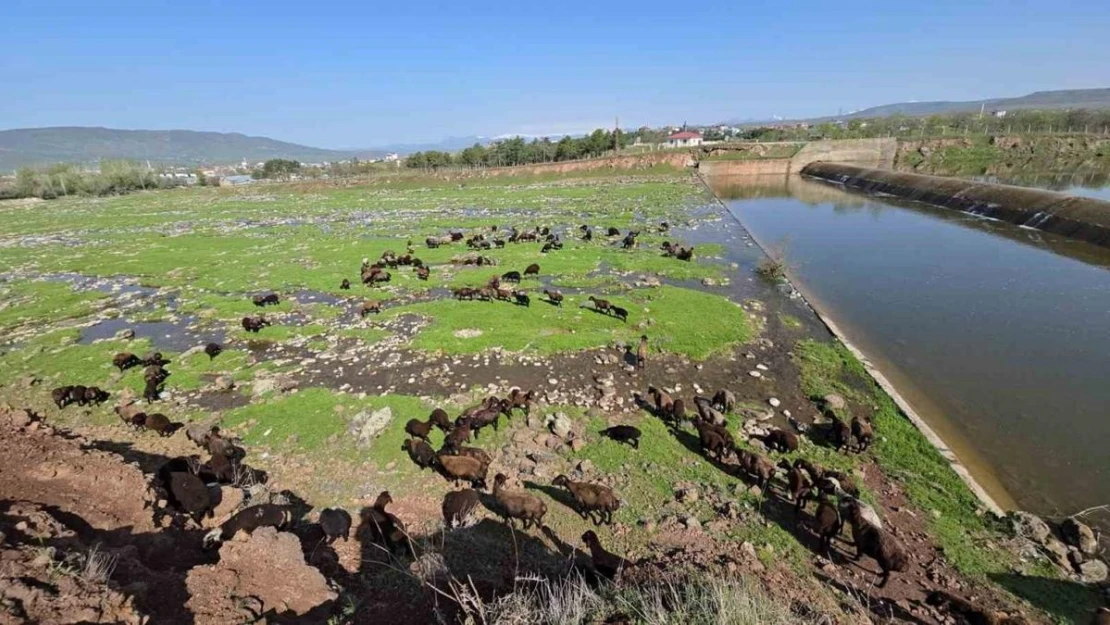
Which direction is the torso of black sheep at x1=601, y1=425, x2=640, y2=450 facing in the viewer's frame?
to the viewer's left

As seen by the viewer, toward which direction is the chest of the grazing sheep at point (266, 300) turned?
to the viewer's left

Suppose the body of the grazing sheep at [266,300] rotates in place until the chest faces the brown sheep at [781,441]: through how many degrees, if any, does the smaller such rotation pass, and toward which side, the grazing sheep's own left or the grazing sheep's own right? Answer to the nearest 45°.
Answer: approximately 135° to the grazing sheep's own left

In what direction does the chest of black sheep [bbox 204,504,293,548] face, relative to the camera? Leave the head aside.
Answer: to the viewer's left

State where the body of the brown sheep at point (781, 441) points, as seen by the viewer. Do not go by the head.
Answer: to the viewer's left

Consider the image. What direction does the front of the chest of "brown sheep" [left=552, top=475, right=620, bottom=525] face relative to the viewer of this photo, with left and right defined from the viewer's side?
facing to the left of the viewer
